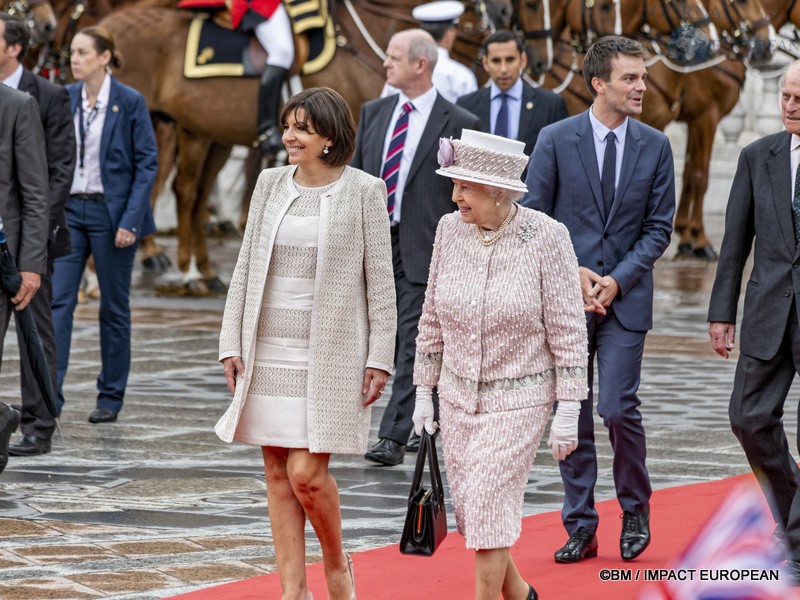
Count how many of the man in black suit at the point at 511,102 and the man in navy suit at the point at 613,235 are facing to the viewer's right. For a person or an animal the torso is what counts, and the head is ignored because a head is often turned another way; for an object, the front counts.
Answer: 0

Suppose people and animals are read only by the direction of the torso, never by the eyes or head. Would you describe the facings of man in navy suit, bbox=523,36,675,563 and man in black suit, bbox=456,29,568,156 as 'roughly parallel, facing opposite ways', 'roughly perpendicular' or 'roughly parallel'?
roughly parallel

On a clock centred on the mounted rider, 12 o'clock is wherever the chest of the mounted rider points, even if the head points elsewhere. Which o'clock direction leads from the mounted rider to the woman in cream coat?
The woman in cream coat is roughly at 3 o'clock from the mounted rider.

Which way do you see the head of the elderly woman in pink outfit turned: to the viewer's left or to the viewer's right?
to the viewer's left

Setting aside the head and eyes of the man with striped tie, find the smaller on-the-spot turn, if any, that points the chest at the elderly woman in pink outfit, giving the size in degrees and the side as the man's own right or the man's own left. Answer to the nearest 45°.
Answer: approximately 45° to the man's own left

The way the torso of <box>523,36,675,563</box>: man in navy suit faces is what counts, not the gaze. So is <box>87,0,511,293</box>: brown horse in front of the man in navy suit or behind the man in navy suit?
behind

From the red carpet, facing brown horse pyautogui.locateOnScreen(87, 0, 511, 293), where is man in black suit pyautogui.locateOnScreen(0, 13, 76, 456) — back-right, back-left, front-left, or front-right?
front-left

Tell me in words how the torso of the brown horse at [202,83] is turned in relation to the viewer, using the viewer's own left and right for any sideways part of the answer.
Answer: facing to the right of the viewer

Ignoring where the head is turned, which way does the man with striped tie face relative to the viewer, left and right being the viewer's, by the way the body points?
facing the viewer and to the left of the viewer

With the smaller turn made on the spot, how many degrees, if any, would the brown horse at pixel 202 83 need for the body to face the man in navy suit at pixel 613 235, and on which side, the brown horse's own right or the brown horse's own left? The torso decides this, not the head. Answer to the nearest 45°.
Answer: approximately 90° to the brown horse's own right

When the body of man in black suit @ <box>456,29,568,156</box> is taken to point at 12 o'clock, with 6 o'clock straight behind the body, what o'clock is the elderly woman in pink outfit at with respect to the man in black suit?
The elderly woman in pink outfit is roughly at 12 o'clock from the man in black suit.

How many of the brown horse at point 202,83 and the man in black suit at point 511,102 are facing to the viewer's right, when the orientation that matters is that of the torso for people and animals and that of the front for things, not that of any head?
1

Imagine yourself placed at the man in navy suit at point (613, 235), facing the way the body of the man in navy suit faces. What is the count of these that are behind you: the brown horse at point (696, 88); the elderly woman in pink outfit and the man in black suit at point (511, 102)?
2
